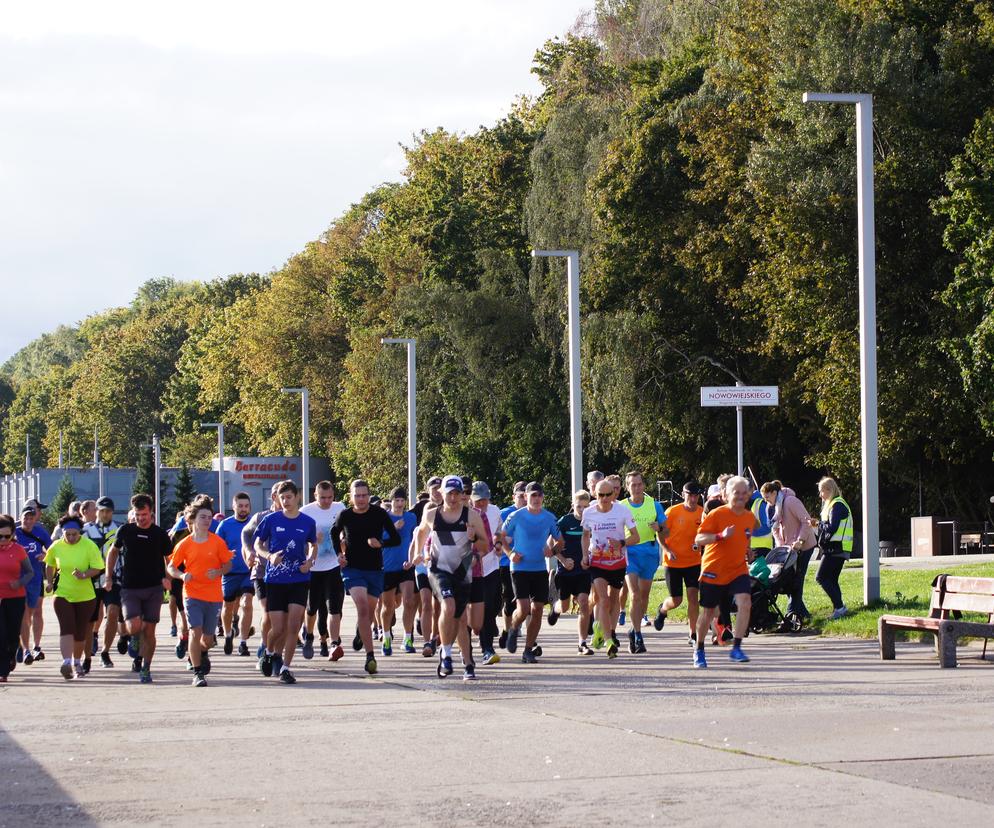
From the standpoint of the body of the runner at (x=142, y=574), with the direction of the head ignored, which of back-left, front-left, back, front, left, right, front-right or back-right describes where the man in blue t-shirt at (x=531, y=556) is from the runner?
left

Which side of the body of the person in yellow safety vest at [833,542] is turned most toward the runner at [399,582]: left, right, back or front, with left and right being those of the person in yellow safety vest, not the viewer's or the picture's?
front

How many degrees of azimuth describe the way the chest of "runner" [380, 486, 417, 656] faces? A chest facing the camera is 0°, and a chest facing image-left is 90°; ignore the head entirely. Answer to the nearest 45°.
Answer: approximately 0°

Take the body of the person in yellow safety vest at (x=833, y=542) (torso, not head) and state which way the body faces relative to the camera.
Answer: to the viewer's left

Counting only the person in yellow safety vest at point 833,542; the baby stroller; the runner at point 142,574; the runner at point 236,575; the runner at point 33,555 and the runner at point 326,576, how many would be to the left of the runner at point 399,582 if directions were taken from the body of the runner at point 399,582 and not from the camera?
2

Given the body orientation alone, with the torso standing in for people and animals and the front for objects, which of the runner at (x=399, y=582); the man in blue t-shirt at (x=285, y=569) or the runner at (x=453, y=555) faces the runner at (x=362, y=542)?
the runner at (x=399, y=582)

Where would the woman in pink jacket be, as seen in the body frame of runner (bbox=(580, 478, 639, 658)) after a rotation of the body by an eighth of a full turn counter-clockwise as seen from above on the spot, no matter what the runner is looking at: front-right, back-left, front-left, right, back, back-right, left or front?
left

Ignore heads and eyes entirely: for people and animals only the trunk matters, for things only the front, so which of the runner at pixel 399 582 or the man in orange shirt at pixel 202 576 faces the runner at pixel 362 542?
the runner at pixel 399 582
